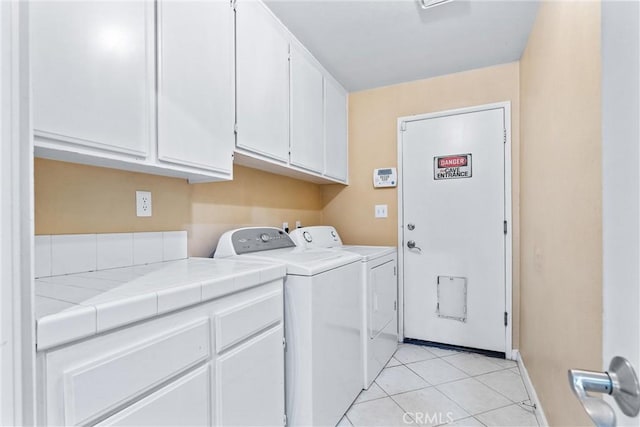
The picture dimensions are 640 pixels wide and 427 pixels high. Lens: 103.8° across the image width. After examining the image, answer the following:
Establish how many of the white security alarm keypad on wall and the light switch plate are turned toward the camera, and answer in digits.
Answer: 2

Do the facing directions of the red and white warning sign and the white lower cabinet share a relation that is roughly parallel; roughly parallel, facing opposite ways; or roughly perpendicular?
roughly perpendicular

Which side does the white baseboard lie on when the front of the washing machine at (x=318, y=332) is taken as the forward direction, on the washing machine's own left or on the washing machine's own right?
on the washing machine's own left

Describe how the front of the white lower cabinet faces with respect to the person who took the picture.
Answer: facing the viewer and to the right of the viewer

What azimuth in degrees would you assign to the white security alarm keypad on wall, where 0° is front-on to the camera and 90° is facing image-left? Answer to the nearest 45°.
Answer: approximately 0°

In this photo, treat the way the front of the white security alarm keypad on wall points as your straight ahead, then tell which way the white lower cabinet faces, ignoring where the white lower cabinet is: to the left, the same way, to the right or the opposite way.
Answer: to the left

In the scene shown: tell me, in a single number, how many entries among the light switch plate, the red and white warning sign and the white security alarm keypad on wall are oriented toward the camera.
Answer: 3

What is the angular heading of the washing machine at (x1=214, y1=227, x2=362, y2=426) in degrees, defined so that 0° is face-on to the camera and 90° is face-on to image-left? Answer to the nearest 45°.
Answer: approximately 315°
